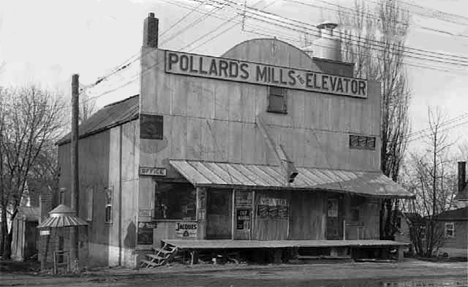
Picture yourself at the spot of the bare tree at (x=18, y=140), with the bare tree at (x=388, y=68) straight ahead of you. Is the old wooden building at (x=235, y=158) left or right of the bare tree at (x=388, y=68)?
right

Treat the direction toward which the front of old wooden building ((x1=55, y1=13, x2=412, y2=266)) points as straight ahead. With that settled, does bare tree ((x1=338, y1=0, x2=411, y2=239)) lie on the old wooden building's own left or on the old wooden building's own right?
on the old wooden building's own left

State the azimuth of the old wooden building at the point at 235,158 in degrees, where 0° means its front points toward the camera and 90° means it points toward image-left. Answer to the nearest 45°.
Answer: approximately 315°
